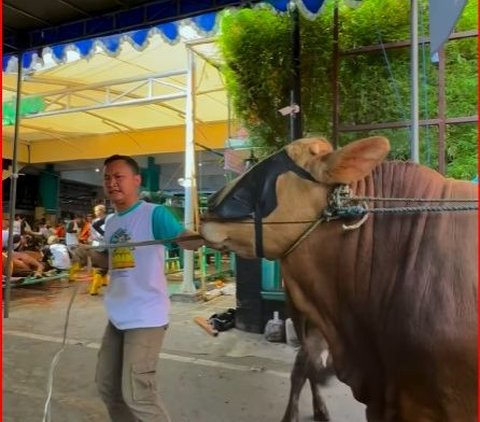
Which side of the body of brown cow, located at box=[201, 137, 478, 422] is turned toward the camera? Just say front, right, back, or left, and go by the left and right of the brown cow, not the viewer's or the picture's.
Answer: left

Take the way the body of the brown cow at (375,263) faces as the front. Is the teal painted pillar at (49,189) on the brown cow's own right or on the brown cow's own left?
on the brown cow's own right

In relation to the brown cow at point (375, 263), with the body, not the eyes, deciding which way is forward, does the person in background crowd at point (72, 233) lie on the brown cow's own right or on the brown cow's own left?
on the brown cow's own right

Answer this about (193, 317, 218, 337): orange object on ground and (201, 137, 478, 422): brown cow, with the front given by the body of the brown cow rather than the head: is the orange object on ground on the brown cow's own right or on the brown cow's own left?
on the brown cow's own right

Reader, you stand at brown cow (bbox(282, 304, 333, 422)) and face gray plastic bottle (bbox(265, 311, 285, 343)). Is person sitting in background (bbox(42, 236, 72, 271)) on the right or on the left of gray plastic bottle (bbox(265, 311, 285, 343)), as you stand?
left

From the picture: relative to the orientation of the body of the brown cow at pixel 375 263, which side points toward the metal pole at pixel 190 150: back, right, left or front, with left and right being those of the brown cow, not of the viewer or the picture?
right

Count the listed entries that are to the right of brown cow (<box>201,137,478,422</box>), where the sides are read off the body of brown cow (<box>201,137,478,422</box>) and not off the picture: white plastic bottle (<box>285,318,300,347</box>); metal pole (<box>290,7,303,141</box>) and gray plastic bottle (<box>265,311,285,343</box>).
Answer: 3

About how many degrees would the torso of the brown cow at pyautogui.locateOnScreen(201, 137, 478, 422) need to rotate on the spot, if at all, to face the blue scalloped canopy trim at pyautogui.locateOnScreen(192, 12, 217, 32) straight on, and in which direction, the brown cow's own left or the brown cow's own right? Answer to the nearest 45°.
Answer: approximately 45° to the brown cow's own right

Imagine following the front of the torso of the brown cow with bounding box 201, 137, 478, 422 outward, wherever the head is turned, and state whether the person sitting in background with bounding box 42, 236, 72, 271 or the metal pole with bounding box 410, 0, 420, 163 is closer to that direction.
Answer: the person sitting in background

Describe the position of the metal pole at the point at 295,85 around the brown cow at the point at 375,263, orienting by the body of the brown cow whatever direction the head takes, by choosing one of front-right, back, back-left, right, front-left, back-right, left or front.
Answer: right

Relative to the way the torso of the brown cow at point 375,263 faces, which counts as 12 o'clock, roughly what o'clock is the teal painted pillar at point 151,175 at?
The teal painted pillar is roughly at 2 o'clock from the brown cow.

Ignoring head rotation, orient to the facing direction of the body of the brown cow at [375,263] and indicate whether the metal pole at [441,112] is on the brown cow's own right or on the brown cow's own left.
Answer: on the brown cow's own right

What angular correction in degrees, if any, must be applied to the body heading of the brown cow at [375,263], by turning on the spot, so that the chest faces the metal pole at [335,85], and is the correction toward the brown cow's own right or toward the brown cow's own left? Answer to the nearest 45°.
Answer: approximately 90° to the brown cow's own right

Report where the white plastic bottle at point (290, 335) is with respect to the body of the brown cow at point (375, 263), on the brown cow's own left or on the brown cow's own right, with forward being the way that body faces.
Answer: on the brown cow's own right
